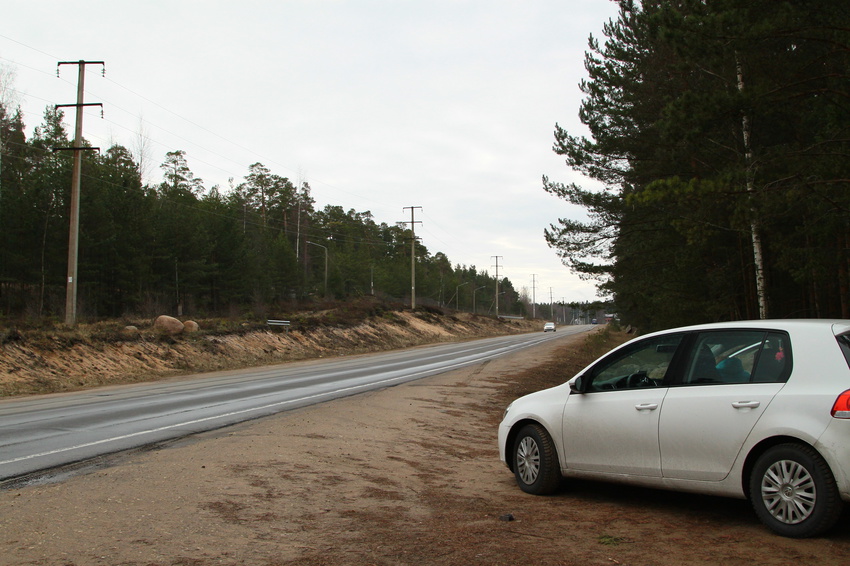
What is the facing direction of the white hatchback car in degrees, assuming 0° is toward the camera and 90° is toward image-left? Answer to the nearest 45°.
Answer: approximately 135°

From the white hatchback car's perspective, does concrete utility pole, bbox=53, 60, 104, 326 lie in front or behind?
in front
